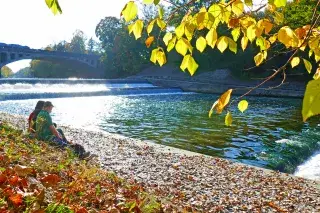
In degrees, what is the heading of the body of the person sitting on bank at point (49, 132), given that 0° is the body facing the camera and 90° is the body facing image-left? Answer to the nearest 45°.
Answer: approximately 270°

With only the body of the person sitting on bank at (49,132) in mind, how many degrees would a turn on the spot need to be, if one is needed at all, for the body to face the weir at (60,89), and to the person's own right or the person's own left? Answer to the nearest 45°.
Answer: approximately 90° to the person's own left

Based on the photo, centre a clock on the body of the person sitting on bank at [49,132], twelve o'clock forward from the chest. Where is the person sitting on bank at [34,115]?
the person sitting on bank at [34,115] is roughly at 8 o'clock from the person sitting on bank at [49,132].
